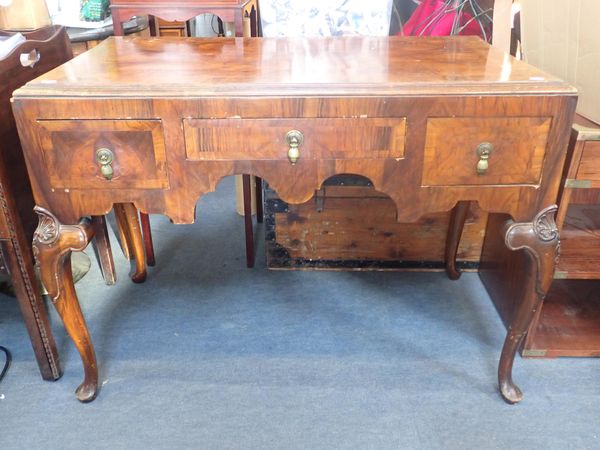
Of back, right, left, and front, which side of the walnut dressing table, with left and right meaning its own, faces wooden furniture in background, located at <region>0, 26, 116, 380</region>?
right

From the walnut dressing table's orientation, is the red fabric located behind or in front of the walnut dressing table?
behind

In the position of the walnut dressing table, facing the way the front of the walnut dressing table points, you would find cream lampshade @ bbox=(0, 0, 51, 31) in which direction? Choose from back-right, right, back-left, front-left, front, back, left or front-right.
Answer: back-right

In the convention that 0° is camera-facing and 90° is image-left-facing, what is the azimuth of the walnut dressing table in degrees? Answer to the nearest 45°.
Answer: approximately 0°

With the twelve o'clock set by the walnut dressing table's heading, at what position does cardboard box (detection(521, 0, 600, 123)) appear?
The cardboard box is roughly at 8 o'clock from the walnut dressing table.

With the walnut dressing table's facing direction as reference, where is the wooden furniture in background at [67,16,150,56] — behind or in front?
behind

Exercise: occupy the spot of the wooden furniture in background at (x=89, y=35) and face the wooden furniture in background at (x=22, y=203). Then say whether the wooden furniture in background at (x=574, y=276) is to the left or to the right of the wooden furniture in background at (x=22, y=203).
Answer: left
